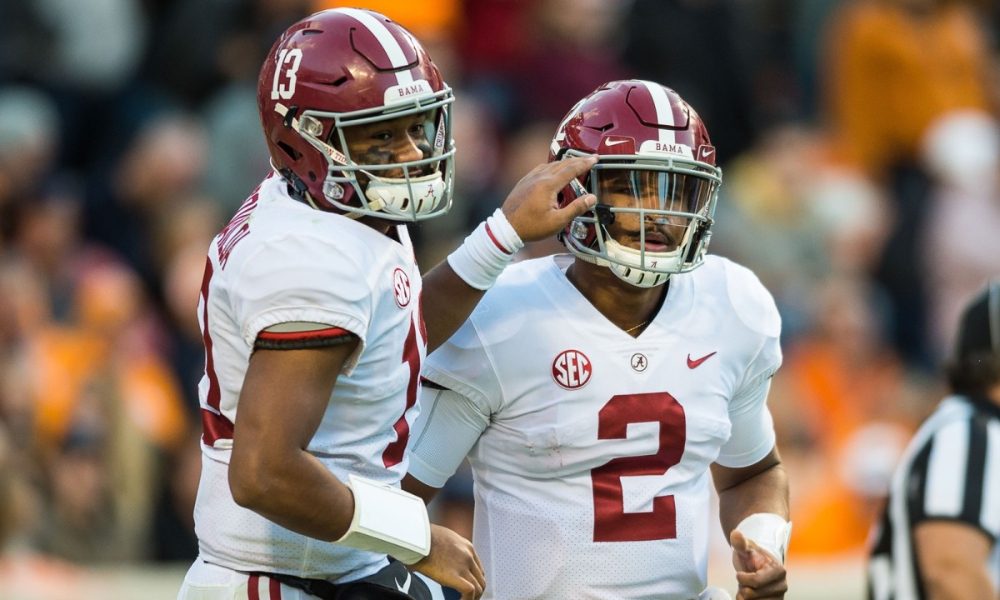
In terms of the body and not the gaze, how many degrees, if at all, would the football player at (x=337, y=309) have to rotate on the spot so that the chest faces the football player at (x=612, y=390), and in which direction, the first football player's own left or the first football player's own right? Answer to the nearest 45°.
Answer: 0° — they already face them

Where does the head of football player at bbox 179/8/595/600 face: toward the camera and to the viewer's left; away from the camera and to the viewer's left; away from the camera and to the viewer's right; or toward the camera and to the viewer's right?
toward the camera and to the viewer's right

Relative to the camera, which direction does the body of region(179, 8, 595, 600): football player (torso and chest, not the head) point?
to the viewer's right
